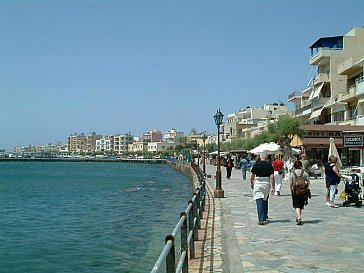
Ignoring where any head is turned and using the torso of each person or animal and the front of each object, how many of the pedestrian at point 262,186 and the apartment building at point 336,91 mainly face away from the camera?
1

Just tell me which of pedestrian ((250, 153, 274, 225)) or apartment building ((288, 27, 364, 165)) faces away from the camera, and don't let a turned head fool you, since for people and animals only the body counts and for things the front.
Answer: the pedestrian

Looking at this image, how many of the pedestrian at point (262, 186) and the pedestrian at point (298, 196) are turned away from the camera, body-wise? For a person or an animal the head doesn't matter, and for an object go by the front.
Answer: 2

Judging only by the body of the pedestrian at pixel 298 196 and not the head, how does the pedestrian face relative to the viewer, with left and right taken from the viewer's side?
facing away from the viewer

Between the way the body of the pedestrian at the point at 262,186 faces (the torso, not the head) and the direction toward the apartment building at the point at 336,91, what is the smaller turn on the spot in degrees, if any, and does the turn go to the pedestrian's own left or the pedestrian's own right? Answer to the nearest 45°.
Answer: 0° — they already face it

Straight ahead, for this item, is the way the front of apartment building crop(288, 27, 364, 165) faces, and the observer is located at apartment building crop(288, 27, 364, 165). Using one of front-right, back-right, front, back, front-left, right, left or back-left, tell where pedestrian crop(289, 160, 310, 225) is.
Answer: front-left

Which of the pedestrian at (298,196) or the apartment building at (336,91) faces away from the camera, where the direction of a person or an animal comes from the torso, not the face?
the pedestrian

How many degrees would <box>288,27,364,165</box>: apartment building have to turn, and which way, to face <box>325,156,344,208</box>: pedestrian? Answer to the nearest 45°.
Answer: approximately 45° to its left

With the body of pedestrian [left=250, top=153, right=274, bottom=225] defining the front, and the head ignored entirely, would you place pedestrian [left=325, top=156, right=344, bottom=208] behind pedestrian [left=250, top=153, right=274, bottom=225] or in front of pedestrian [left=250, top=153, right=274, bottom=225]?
in front

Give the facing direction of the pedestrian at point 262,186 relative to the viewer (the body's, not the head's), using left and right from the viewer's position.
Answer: facing away from the viewer

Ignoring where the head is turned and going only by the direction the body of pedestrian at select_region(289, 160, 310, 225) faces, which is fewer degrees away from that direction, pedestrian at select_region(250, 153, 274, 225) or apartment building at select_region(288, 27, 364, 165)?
the apartment building

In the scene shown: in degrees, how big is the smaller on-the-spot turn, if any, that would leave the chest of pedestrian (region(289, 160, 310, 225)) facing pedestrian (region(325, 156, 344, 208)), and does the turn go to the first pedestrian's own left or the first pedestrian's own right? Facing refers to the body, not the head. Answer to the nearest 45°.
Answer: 0° — they already face them

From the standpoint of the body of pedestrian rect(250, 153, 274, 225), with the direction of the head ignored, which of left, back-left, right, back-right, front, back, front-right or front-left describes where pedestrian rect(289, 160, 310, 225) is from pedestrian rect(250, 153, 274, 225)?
right
